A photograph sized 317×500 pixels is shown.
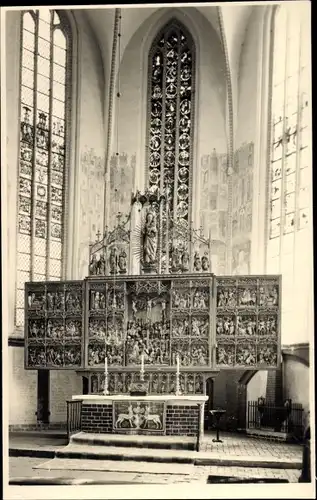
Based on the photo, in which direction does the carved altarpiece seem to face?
toward the camera

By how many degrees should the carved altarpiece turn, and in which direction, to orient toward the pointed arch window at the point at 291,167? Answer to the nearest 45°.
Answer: approximately 45° to its left

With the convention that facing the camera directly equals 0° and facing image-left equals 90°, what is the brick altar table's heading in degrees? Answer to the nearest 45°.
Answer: approximately 0°
